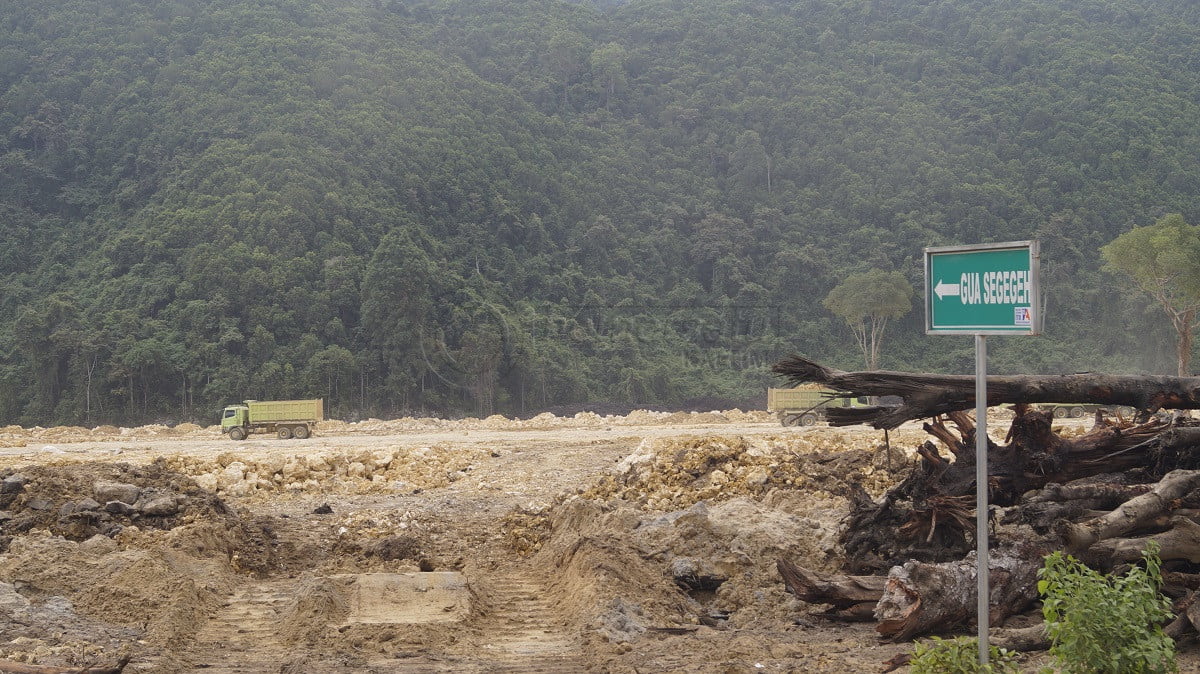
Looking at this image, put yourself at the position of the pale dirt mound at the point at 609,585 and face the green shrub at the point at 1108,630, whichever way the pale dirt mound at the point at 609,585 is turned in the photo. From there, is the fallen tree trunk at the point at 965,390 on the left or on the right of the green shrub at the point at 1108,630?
left

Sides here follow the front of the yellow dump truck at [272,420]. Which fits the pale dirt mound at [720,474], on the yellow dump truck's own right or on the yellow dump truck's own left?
on the yellow dump truck's own left

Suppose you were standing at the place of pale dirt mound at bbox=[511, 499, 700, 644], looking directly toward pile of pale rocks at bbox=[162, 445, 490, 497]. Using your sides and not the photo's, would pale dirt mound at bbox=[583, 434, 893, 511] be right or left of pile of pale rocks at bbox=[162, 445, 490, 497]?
right

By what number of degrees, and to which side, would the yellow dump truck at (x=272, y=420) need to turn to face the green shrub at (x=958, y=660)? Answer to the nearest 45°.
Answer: approximately 90° to its left

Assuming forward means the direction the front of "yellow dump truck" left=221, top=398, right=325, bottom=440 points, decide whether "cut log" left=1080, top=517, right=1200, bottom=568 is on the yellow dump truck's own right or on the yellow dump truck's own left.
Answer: on the yellow dump truck's own left

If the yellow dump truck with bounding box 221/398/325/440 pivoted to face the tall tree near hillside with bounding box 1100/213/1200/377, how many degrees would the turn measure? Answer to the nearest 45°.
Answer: approximately 180°

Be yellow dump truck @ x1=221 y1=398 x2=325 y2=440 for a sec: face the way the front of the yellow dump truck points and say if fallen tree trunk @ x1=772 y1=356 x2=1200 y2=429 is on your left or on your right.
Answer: on your left

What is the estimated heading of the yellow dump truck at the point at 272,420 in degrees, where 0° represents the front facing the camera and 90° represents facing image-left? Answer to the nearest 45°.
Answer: approximately 90°

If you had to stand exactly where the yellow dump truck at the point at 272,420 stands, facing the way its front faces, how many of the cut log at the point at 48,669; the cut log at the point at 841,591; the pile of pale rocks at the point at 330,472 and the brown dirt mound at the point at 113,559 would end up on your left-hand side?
4

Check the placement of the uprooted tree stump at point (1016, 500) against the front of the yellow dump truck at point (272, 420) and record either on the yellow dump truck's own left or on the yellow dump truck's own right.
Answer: on the yellow dump truck's own left

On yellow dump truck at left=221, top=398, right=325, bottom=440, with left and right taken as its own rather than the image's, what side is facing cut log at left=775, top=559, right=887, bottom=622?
left

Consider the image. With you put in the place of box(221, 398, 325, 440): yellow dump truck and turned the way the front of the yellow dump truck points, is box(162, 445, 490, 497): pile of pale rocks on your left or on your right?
on your left

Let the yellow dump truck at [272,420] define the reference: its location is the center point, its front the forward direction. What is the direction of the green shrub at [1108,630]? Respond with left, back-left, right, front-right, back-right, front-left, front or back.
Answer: left
